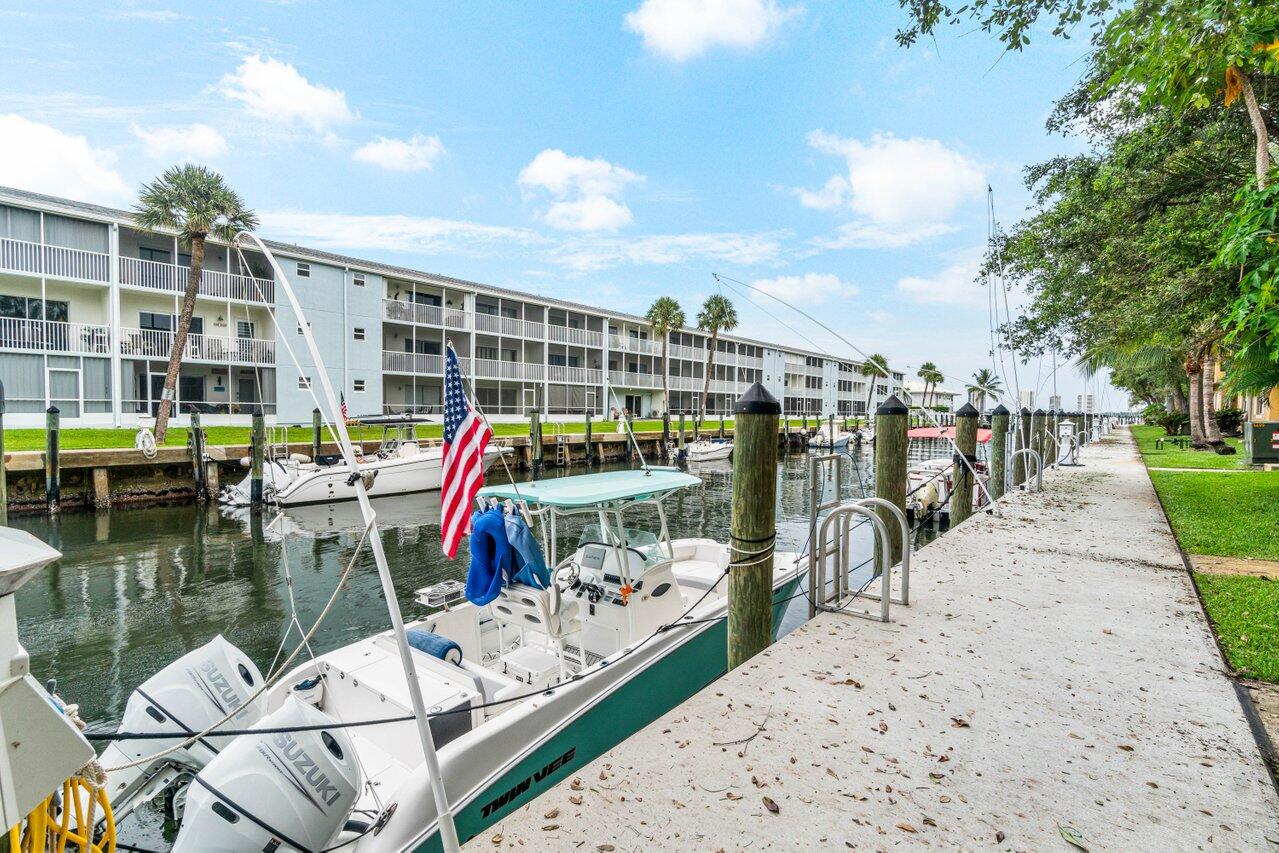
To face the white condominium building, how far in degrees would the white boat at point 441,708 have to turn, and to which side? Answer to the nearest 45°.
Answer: approximately 45° to its left

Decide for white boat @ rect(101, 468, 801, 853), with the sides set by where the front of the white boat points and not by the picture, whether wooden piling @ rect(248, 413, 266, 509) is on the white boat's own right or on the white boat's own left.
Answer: on the white boat's own left

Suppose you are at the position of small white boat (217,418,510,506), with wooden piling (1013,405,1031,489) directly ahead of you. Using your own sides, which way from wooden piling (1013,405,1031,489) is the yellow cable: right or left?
right

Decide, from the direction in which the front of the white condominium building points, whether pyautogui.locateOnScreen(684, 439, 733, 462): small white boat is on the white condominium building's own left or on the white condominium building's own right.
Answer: on the white condominium building's own left

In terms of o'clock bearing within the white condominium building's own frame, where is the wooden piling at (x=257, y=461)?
The wooden piling is roughly at 1 o'clock from the white condominium building.

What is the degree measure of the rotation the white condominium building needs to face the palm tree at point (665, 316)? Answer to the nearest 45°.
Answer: approximately 90° to its left

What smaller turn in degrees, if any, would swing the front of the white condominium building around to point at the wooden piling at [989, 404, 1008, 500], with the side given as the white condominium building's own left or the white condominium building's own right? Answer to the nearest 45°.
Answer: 0° — it already faces it

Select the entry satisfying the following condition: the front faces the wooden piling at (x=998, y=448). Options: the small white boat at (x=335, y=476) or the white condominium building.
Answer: the white condominium building

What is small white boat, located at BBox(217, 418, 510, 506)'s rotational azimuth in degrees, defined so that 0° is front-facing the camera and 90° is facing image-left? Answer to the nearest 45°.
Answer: approximately 225°

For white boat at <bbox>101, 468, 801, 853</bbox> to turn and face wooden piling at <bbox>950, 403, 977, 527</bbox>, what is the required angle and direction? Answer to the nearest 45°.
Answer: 0° — it already faces it

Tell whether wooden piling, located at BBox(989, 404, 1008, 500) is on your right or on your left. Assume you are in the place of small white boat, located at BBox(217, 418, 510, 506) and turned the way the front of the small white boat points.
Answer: on your right

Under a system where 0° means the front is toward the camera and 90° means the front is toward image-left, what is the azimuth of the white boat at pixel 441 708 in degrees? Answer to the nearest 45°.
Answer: approximately 225°

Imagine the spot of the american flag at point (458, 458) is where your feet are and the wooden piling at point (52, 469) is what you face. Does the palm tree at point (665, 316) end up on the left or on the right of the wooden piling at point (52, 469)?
right
